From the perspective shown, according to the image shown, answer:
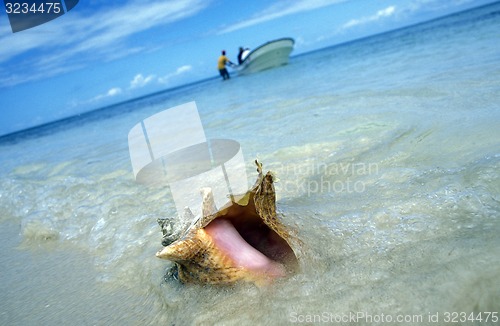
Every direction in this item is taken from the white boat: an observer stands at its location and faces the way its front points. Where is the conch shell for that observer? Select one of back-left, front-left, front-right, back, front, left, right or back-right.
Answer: right

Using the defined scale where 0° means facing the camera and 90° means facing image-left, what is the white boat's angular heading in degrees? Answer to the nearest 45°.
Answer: approximately 270°
